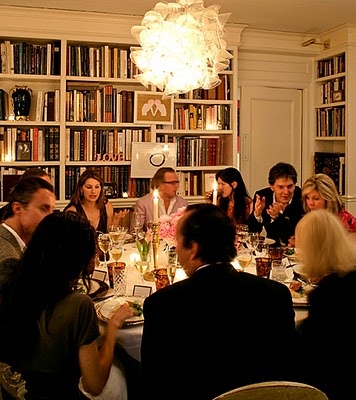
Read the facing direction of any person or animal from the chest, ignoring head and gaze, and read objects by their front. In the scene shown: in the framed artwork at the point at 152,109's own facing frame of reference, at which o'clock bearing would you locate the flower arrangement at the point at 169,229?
The flower arrangement is roughly at 12 o'clock from the framed artwork.

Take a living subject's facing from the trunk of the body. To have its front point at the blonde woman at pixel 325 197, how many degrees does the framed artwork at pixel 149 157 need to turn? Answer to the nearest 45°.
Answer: approximately 45° to its left

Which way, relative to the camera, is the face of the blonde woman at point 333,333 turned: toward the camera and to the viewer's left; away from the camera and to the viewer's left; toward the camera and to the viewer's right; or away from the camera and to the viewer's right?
away from the camera and to the viewer's left

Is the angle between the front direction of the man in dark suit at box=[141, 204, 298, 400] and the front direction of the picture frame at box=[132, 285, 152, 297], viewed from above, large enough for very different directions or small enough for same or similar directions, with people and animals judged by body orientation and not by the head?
very different directions

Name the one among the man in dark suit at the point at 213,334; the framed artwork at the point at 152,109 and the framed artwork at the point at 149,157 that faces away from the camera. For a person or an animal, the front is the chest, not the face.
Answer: the man in dark suit

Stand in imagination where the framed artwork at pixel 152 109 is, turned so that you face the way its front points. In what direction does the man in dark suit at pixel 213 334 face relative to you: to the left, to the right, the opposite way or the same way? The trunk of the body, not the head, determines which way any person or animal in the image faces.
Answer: the opposite way

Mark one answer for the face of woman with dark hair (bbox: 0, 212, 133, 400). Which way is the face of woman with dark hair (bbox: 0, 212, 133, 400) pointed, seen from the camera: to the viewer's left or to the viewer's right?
to the viewer's right
